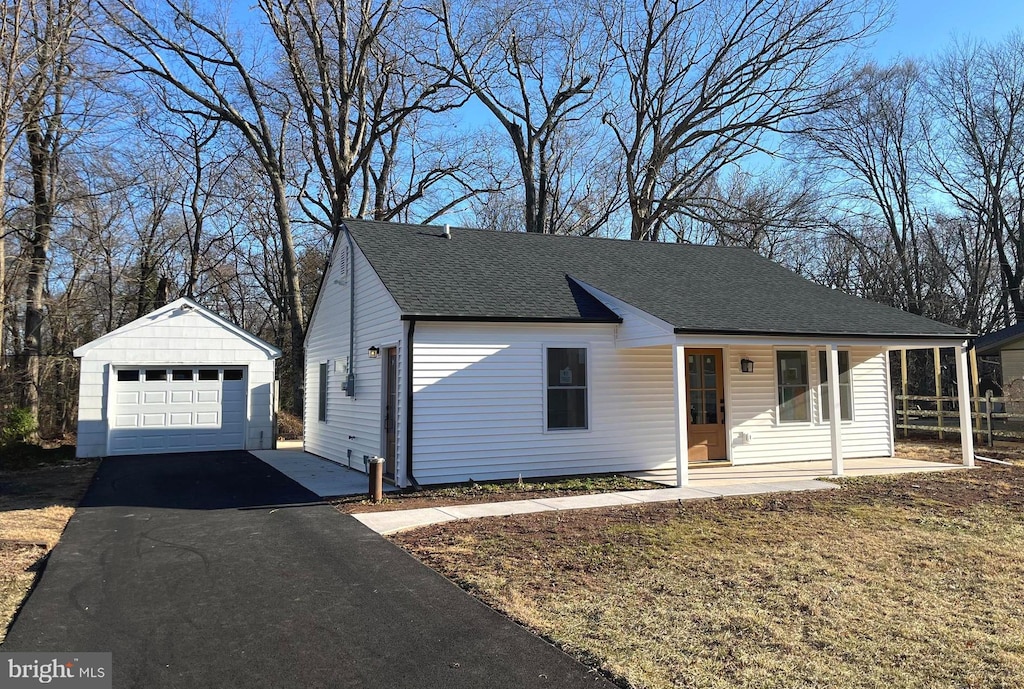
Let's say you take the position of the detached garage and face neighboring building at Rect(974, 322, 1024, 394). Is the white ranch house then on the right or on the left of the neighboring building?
right

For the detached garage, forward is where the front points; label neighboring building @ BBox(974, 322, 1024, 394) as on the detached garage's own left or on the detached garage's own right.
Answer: on the detached garage's own left

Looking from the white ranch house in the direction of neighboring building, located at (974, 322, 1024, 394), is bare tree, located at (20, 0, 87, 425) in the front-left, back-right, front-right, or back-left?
back-left

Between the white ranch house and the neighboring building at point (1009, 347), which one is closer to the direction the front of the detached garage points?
the white ranch house

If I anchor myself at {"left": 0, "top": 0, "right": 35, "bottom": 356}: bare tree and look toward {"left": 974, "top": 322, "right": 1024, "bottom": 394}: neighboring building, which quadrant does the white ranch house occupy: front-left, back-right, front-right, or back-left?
front-right

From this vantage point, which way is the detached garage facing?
toward the camera

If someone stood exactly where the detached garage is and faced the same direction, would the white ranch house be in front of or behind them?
in front
